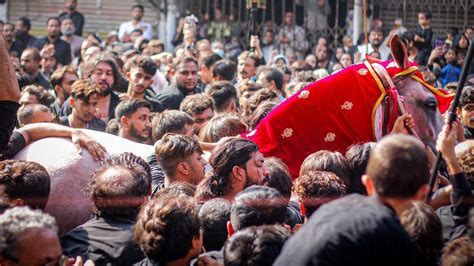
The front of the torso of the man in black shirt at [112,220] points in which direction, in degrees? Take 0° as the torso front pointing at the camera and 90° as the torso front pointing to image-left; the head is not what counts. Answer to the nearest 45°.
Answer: approximately 180°

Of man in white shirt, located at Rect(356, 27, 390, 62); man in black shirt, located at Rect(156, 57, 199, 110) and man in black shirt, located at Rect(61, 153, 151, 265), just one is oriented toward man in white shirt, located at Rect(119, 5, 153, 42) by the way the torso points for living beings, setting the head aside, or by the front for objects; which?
man in black shirt, located at Rect(61, 153, 151, 265)

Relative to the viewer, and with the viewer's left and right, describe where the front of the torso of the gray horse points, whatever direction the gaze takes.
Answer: facing to the right of the viewer

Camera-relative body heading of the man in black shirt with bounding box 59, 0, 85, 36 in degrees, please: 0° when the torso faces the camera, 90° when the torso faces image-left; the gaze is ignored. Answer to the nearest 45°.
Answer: approximately 0°

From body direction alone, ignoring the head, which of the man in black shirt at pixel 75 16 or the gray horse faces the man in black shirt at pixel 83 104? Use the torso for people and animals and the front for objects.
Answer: the man in black shirt at pixel 75 16

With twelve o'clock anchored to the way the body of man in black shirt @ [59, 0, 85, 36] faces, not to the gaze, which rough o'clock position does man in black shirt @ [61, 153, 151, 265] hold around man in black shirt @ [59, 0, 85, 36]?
man in black shirt @ [61, 153, 151, 265] is roughly at 12 o'clock from man in black shirt @ [59, 0, 85, 36].

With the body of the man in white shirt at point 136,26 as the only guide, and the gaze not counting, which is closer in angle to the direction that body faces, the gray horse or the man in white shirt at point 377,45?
the gray horse

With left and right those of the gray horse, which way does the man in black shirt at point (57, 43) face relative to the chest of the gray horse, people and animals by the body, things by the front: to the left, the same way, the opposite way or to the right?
to the right

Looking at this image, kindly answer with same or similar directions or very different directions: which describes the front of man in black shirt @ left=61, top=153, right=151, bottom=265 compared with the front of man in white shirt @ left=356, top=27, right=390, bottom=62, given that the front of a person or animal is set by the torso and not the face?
very different directions

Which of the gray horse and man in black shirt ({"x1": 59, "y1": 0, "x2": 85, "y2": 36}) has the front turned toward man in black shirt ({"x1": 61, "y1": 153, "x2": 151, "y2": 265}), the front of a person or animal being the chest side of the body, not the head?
man in black shirt ({"x1": 59, "y1": 0, "x2": 85, "y2": 36})

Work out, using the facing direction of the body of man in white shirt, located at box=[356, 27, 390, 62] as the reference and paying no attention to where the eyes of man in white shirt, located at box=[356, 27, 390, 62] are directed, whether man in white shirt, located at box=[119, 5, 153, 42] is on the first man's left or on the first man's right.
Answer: on the first man's right
